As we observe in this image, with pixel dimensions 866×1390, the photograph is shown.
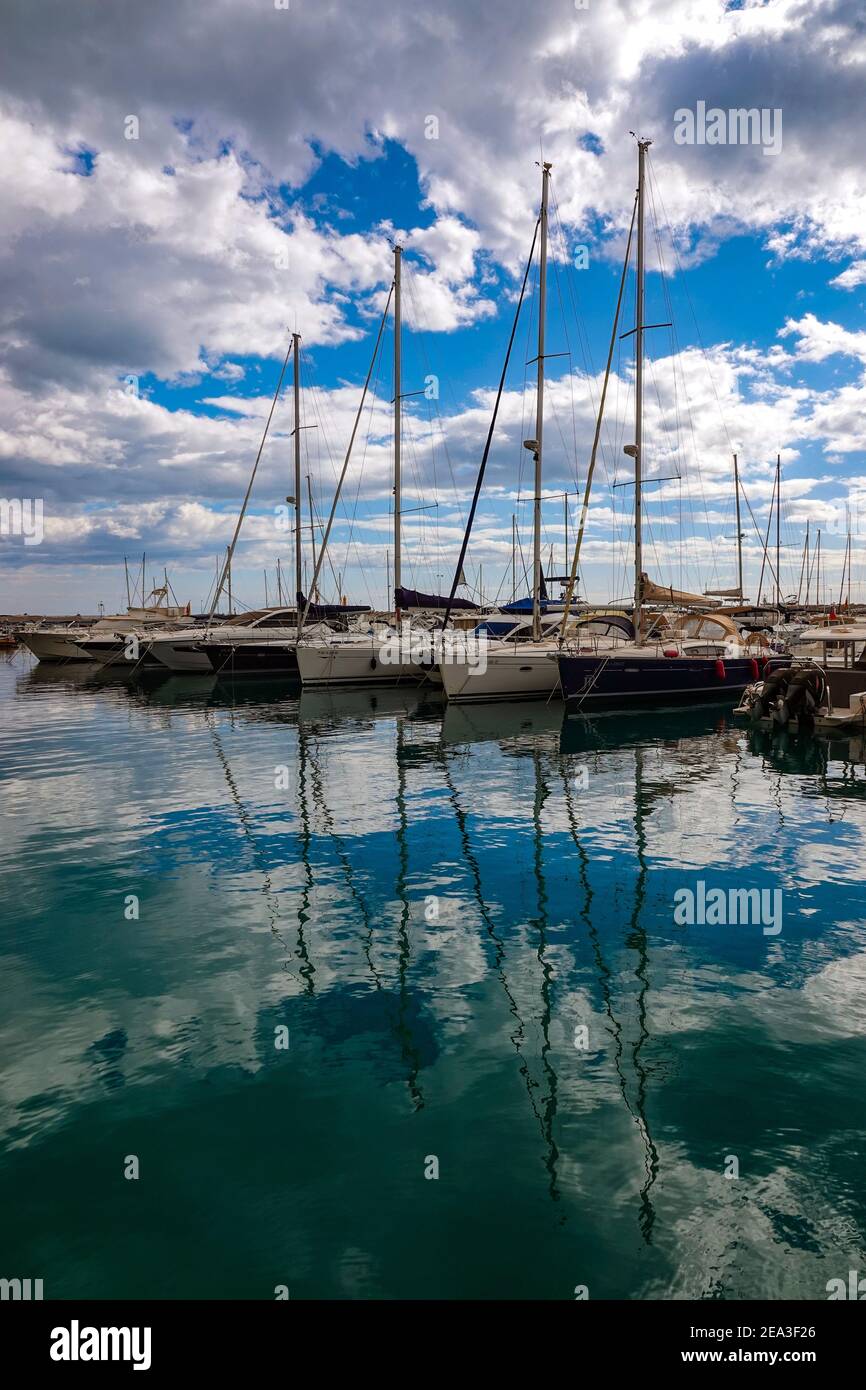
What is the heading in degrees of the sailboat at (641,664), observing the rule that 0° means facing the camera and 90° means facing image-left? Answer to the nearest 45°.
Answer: approximately 45°

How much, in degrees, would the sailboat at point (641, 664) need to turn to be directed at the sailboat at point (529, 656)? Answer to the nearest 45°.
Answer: approximately 45° to its right

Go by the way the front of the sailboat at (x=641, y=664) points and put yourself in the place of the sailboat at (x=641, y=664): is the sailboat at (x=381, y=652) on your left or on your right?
on your right

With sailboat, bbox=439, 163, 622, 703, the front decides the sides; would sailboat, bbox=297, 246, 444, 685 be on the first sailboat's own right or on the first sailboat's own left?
on the first sailboat's own right

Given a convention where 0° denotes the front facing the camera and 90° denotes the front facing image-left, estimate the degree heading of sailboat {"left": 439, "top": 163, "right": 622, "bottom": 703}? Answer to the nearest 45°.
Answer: approximately 45°
